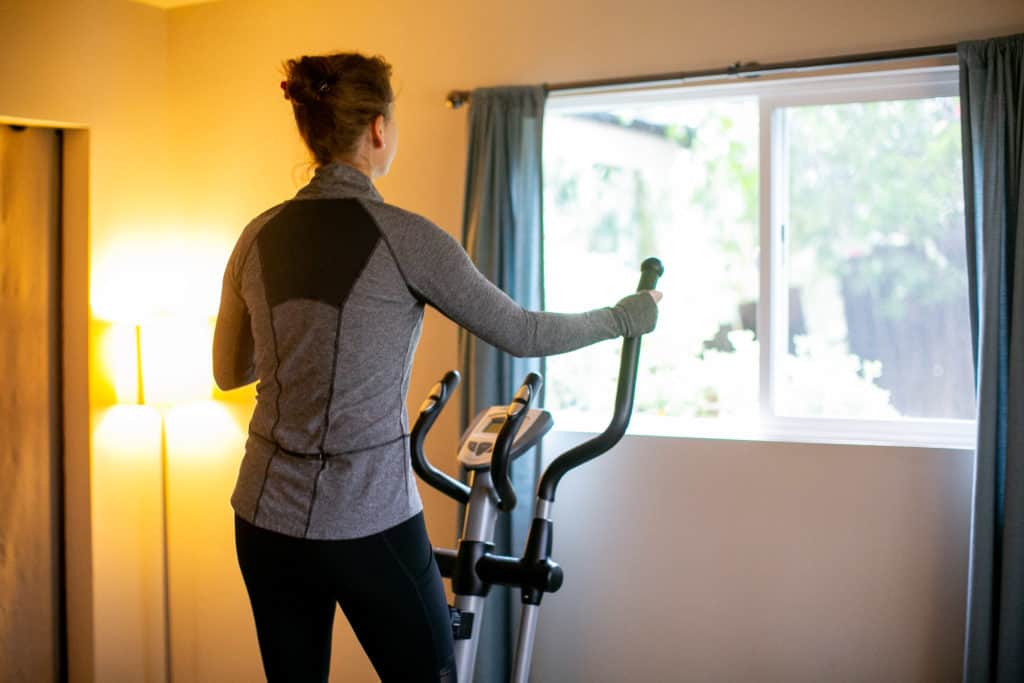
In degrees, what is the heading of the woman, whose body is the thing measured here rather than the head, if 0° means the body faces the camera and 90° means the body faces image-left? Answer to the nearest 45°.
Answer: approximately 225°

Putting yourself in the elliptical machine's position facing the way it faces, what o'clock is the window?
The window is roughly at 12 o'clock from the elliptical machine.

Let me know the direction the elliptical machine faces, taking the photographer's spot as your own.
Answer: facing away from the viewer and to the right of the viewer

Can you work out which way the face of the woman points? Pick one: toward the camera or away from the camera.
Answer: away from the camera

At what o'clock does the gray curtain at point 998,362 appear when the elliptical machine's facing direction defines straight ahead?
The gray curtain is roughly at 1 o'clock from the elliptical machine.

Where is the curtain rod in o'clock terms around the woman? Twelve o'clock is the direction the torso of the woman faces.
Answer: The curtain rod is roughly at 12 o'clock from the woman.
